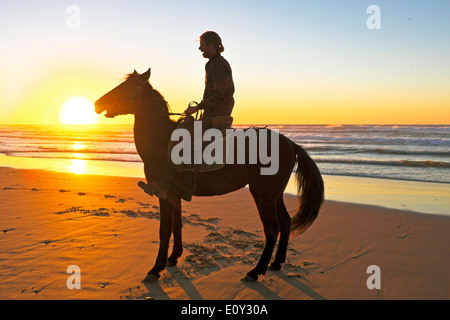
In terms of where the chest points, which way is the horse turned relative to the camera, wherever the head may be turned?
to the viewer's left

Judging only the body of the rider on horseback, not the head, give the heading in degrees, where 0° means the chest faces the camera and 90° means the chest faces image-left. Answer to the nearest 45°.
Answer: approximately 90°

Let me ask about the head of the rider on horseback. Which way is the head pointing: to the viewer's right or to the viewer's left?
to the viewer's left
